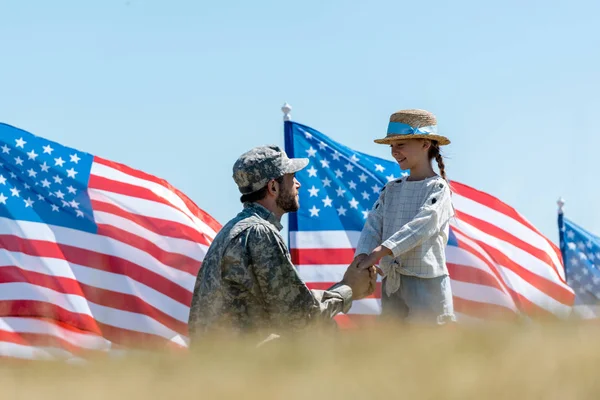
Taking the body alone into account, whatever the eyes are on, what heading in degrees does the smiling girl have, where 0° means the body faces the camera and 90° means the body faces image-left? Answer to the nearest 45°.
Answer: approximately 45°

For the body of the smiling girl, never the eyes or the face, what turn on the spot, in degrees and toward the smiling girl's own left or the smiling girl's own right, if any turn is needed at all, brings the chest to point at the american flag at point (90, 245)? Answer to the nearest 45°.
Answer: approximately 90° to the smiling girl's own right

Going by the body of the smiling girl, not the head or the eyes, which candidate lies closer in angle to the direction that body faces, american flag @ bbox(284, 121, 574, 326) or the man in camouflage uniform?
the man in camouflage uniform

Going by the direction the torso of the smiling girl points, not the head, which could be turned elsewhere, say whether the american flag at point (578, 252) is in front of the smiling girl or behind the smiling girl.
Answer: behind

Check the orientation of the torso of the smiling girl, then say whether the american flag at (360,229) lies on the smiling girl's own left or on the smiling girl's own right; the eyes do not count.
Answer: on the smiling girl's own right

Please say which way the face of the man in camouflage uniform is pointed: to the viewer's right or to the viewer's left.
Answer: to the viewer's right
